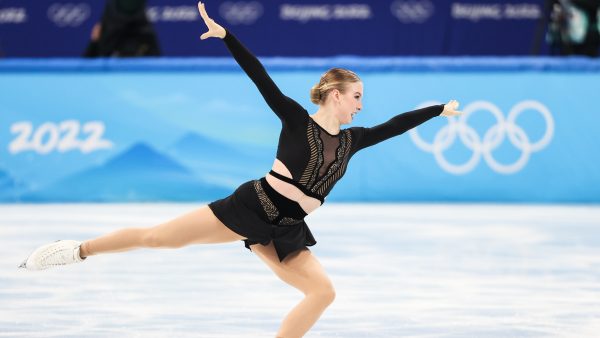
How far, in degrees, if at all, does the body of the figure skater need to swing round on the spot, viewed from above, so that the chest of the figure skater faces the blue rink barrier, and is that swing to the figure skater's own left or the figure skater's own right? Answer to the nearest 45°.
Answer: approximately 135° to the figure skater's own left

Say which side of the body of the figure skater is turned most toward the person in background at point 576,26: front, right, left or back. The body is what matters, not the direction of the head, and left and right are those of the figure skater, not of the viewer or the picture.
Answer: left

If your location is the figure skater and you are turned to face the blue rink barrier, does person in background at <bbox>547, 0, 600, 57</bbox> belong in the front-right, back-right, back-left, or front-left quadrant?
front-right

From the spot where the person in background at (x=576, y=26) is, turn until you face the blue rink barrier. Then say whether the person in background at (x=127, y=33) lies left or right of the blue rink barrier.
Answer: right

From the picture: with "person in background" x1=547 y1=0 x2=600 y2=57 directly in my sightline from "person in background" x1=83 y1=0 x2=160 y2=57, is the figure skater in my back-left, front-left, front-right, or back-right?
front-right

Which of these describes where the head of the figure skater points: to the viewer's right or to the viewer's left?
to the viewer's right

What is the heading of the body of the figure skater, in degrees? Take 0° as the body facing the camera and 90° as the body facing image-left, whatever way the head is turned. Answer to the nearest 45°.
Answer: approximately 315°

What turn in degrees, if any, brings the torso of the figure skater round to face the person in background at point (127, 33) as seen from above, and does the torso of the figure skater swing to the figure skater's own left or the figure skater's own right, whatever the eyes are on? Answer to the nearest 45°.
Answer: approximately 135° to the figure skater's own left

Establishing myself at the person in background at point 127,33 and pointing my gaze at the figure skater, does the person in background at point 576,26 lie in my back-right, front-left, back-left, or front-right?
front-left

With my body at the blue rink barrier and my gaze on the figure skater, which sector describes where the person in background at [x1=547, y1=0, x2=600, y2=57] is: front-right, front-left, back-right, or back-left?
back-left
